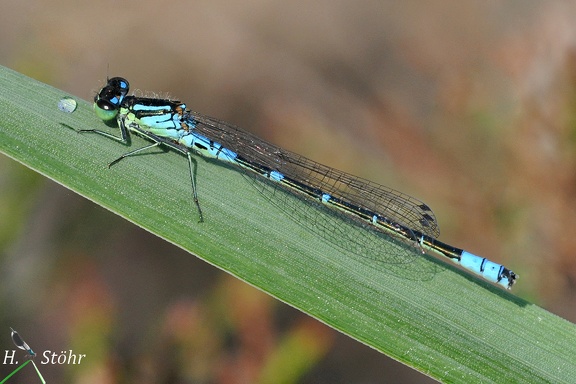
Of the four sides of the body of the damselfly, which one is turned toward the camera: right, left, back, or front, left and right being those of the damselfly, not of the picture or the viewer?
left
